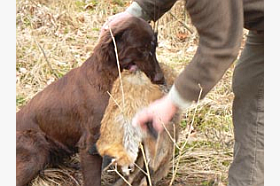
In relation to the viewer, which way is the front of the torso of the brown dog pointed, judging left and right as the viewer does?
facing to the right of the viewer
